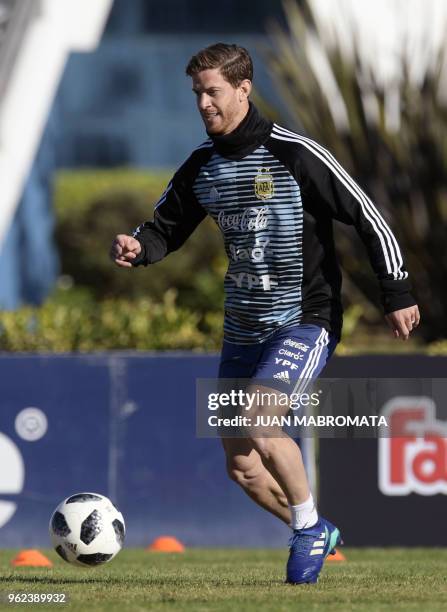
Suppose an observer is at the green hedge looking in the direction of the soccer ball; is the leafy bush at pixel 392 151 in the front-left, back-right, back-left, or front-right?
back-left

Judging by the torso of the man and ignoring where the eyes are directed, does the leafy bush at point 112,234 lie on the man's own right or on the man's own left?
on the man's own right

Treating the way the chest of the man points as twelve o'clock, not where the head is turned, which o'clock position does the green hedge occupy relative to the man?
The green hedge is roughly at 4 o'clock from the man.

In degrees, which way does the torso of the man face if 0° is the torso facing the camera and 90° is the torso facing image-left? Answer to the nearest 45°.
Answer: approximately 45°

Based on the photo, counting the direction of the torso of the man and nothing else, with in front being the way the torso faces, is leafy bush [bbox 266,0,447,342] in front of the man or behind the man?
behind
